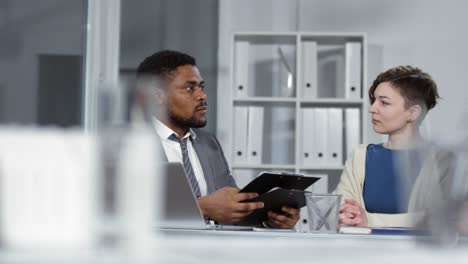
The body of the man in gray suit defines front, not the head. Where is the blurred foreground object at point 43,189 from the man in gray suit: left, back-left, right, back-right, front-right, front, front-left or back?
front-right

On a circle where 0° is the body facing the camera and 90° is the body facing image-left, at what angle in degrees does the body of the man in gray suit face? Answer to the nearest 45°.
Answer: approximately 315°

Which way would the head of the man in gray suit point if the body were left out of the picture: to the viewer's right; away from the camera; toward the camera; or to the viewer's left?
to the viewer's right

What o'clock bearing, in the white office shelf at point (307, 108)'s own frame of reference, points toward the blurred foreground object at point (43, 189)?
The blurred foreground object is roughly at 12 o'clock from the white office shelf.

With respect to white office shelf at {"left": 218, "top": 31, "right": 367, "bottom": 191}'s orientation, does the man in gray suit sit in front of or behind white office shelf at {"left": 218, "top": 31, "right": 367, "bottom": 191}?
in front

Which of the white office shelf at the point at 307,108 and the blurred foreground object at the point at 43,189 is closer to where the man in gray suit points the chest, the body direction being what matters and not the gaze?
the blurred foreground object

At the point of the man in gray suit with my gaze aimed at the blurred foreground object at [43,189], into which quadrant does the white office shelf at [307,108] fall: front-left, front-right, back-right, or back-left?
back-left

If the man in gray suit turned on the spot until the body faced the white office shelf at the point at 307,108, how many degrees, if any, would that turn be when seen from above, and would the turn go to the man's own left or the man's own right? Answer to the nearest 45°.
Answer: approximately 90° to the man's own left

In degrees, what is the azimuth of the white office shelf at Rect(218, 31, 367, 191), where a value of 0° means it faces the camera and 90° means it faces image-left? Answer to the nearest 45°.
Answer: approximately 0°
